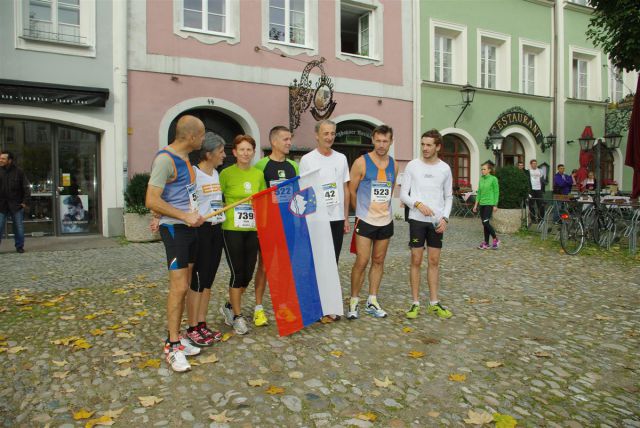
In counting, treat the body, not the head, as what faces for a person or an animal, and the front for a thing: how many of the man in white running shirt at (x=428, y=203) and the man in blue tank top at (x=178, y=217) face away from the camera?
0

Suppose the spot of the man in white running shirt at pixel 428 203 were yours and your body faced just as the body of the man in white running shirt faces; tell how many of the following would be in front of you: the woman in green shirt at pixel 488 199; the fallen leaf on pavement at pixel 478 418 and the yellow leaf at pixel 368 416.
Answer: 2

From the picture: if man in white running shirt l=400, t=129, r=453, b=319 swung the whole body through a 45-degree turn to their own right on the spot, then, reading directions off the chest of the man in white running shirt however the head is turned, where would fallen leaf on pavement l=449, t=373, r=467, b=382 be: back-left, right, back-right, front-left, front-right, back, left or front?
front-left

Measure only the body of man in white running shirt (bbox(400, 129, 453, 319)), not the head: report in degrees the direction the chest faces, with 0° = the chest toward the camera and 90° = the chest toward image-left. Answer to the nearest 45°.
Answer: approximately 0°

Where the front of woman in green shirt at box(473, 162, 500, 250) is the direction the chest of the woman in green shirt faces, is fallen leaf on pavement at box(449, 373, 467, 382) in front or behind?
in front

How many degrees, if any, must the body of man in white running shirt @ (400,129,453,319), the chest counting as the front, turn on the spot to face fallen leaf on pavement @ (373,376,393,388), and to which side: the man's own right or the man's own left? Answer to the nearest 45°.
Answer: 0° — they already face it

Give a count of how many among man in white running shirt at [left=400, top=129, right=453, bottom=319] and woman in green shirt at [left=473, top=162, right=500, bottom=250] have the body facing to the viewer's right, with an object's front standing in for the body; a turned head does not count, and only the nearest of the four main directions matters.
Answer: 0

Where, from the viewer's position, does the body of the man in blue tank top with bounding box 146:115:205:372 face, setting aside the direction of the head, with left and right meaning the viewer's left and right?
facing the viewer and to the right of the viewer

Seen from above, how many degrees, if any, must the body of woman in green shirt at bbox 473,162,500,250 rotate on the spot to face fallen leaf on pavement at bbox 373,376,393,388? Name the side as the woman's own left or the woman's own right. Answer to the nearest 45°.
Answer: approximately 45° to the woman's own left

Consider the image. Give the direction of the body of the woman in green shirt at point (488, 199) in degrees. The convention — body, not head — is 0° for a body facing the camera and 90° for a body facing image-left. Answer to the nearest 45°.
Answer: approximately 45°

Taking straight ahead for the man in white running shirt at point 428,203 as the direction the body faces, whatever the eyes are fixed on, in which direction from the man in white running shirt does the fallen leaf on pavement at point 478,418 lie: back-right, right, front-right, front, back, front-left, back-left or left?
front

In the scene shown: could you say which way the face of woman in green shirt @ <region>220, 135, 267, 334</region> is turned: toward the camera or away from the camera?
toward the camera

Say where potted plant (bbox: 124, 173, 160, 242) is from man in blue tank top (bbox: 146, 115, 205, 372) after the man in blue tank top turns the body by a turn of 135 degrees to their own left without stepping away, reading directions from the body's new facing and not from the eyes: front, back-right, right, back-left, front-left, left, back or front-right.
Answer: front

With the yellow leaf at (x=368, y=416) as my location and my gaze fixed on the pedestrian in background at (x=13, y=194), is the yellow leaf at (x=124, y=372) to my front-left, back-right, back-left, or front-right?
front-left

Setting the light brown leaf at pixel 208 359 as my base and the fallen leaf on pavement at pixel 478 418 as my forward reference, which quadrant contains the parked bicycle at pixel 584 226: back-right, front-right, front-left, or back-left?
front-left

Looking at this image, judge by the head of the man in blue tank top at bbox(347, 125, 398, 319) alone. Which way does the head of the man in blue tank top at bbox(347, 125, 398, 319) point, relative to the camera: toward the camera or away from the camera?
toward the camera
